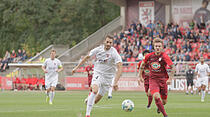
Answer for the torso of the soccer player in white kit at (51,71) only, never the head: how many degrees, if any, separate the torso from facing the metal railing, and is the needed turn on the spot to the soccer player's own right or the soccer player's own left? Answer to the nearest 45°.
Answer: approximately 180°

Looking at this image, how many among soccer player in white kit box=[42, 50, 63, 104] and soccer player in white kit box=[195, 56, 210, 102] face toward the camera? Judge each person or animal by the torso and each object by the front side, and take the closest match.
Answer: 2

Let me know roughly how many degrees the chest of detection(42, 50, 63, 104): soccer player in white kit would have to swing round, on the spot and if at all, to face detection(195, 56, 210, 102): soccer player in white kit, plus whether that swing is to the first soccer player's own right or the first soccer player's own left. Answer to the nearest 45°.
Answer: approximately 90° to the first soccer player's own left

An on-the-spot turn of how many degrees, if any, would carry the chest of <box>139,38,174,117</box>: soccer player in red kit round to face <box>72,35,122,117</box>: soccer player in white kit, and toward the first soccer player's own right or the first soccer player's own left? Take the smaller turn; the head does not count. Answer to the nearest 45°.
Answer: approximately 90° to the first soccer player's own right

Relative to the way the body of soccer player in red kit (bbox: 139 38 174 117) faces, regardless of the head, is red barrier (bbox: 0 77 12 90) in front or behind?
behind

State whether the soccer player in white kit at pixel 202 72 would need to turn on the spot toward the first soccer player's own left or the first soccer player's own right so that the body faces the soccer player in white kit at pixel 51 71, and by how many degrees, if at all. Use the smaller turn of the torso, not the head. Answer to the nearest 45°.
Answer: approximately 45° to the first soccer player's own right

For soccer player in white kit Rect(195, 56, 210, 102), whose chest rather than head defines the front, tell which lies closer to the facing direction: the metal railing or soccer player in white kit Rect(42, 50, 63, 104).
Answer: the soccer player in white kit

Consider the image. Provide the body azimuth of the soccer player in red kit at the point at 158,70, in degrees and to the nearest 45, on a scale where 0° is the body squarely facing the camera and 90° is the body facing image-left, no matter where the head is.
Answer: approximately 0°
